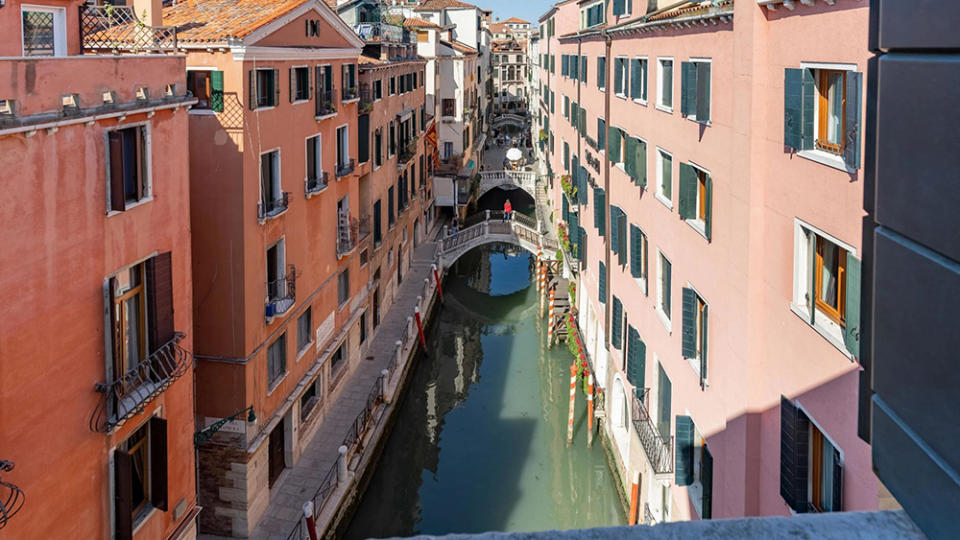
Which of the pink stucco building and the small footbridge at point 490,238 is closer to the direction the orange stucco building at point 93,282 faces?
the pink stucco building

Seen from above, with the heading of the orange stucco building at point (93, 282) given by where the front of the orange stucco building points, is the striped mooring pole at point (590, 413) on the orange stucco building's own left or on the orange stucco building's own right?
on the orange stucco building's own left

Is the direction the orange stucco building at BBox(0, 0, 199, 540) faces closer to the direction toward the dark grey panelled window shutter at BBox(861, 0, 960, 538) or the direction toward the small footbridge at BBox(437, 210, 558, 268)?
the dark grey panelled window shutter

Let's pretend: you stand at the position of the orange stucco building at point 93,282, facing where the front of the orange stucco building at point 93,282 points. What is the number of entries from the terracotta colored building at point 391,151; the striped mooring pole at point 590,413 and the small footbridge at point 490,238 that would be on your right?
0

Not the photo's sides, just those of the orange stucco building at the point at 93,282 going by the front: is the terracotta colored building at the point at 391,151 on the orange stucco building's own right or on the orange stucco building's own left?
on the orange stucco building's own left

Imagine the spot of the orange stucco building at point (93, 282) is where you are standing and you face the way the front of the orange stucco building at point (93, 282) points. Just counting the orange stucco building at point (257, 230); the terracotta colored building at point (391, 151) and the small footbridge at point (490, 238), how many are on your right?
0

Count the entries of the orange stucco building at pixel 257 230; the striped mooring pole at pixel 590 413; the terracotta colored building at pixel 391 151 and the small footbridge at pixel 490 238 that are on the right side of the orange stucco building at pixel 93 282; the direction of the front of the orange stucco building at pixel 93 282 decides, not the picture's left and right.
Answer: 0

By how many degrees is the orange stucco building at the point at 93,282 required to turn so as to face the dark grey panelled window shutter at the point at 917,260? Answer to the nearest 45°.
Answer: approximately 45° to its right

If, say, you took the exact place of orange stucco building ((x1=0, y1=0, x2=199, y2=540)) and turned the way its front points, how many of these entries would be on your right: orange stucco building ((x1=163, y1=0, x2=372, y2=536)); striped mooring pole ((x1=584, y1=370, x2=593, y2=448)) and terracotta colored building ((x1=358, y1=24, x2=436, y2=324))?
0

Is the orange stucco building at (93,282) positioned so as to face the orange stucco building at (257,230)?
no

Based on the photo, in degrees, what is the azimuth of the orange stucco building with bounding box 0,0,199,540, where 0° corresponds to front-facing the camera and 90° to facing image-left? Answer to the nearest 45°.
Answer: approximately 315°

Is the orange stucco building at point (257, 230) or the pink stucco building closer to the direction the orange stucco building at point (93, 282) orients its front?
the pink stucco building
